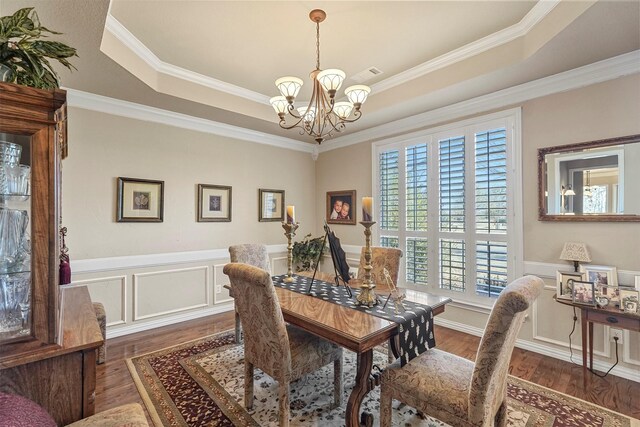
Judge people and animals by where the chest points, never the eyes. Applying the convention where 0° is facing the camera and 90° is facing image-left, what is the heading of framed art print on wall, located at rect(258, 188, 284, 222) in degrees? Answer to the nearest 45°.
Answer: approximately 315°

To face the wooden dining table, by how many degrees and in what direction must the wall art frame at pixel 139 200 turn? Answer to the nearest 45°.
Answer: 0° — it already faces it

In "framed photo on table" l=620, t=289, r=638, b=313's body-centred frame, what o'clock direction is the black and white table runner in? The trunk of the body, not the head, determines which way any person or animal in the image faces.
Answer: The black and white table runner is roughly at 1 o'clock from the framed photo on table.

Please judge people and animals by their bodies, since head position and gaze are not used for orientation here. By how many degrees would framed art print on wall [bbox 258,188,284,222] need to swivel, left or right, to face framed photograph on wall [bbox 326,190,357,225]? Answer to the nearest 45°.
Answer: approximately 45° to its left

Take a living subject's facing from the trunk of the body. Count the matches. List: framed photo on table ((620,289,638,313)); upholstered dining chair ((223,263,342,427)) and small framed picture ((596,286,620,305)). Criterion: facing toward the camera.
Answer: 2

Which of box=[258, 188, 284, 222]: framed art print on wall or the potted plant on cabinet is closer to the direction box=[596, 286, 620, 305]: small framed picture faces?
the potted plant on cabinet

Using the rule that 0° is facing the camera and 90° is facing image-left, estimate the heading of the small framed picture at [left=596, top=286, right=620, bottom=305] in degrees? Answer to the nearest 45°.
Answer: approximately 0°

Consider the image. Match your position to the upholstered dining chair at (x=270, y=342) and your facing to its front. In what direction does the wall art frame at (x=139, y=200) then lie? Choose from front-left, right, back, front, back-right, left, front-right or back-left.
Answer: left

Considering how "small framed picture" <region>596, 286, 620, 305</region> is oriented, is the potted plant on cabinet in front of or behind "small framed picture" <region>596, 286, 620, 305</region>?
in front

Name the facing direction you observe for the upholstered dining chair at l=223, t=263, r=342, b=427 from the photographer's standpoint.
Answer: facing away from the viewer and to the right of the viewer
